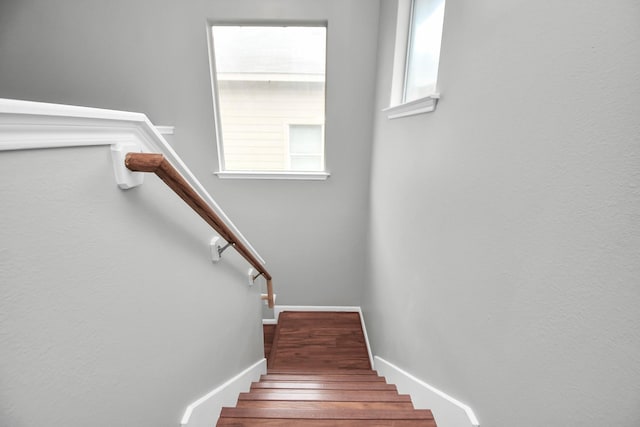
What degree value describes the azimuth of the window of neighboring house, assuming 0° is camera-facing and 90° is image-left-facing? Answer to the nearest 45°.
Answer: approximately 0°

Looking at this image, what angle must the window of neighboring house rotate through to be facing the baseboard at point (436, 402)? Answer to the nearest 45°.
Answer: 0° — it already faces it

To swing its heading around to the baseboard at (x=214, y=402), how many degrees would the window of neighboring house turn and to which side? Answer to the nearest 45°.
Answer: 0° — it already faces it

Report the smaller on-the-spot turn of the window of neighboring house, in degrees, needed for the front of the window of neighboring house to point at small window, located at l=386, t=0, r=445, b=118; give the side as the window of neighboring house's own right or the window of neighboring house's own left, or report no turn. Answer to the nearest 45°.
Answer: approximately 45° to the window of neighboring house's own left

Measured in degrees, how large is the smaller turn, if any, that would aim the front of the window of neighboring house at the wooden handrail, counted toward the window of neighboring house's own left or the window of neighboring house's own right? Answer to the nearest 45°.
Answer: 0° — it already faces it
